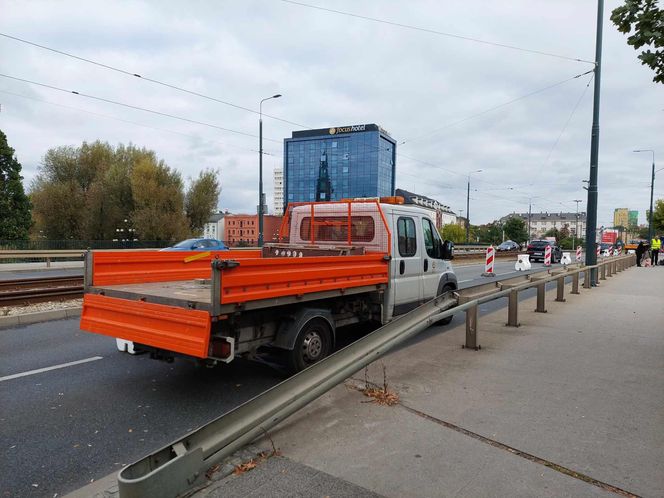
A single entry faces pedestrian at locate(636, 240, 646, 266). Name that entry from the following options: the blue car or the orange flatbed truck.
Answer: the orange flatbed truck

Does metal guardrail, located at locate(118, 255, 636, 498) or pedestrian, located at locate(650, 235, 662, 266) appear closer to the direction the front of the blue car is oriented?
the metal guardrail

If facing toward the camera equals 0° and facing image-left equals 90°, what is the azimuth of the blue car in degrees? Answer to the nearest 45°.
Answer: approximately 45°

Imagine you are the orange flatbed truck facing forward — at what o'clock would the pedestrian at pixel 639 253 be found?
The pedestrian is roughly at 12 o'clock from the orange flatbed truck.

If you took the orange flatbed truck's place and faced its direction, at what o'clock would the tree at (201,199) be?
The tree is roughly at 10 o'clock from the orange flatbed truck.

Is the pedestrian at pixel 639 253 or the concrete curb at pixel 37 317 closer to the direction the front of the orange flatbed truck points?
the pedestrian

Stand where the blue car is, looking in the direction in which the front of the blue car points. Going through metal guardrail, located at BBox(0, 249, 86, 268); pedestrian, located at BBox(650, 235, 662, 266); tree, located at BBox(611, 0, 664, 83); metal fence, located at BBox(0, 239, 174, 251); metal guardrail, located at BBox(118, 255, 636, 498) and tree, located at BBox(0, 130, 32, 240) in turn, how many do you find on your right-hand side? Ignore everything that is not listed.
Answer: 3

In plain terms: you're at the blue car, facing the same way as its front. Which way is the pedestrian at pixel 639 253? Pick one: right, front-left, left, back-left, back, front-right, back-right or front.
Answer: back-left

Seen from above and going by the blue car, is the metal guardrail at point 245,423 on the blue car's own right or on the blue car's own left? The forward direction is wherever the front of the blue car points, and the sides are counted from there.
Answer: on the blue car's own left
